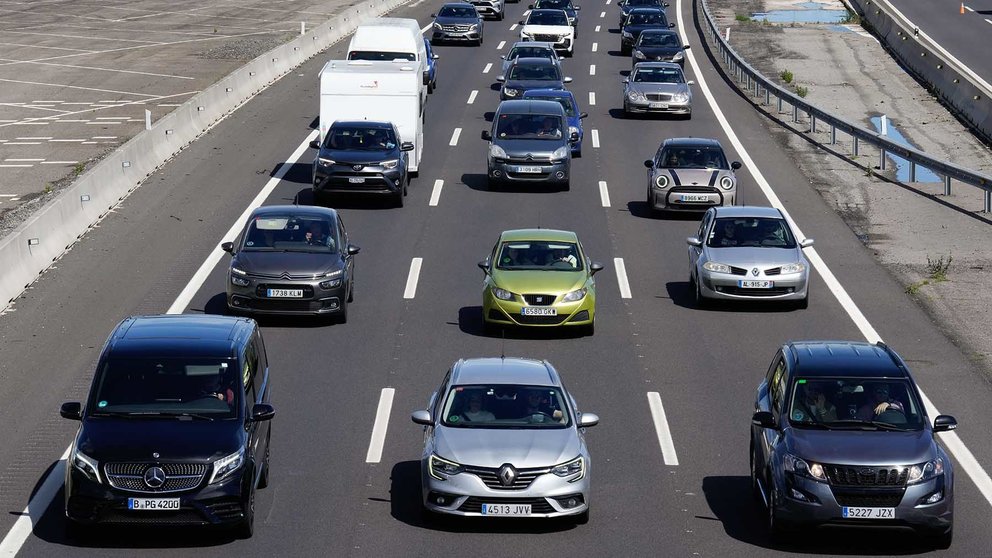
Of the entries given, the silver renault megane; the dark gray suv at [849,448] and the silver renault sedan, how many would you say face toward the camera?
3

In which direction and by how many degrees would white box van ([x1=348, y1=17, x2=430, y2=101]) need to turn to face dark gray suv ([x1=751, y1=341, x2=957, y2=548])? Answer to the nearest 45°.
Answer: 0° — it already faces it

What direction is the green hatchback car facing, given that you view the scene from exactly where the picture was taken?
facing the viewer

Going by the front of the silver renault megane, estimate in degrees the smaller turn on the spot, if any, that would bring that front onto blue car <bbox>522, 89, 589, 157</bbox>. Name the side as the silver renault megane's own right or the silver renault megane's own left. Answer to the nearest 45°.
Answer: approximately 180°

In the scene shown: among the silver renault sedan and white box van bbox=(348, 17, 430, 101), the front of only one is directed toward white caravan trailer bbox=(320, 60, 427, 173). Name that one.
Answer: white box van bbox=(348, 17, 430, 101)

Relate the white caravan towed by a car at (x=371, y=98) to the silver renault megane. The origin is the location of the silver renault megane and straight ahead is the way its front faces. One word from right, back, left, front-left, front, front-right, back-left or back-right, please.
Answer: back

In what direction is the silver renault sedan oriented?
toward the camera

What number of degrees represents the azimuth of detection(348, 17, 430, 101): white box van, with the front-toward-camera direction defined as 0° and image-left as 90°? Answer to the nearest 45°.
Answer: approximately 0°

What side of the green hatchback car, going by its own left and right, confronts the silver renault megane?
front

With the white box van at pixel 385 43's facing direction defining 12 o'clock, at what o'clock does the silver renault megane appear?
The silver renault megane is roughly at 12 o'clock from the white box van.

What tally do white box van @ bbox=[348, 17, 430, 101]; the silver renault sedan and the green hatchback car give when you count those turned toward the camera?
3
